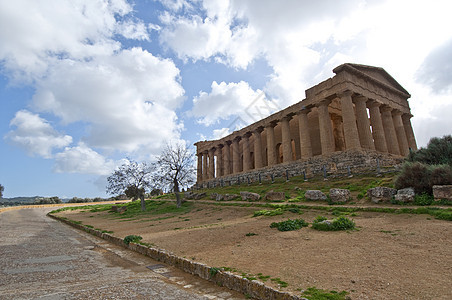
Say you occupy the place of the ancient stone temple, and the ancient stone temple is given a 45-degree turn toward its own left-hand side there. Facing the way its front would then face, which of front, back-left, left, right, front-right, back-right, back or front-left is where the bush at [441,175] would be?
right

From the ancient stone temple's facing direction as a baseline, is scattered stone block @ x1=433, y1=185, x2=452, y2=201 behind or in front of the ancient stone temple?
in front

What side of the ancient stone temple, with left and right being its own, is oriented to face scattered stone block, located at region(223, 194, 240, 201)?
right

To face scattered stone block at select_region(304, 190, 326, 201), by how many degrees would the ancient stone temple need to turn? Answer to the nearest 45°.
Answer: approximately 45° to its right

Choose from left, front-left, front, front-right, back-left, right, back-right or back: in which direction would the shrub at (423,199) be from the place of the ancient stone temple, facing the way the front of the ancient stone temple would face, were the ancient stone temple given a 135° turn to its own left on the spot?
back

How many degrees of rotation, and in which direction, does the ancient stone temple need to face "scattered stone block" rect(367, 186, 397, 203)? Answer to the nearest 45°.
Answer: approximately 45° to its right

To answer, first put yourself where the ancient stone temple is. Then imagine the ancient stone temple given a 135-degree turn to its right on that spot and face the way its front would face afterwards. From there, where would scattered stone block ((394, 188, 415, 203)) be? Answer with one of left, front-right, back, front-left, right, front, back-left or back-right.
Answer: left

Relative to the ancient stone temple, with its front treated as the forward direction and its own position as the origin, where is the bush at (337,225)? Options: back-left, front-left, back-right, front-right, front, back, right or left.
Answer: front-right

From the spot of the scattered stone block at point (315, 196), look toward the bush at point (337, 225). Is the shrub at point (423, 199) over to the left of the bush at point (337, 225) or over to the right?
left
